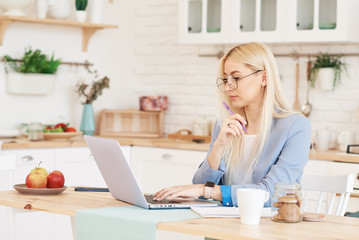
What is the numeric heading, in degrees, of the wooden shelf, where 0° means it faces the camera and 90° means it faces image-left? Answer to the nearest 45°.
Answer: approximately 315°

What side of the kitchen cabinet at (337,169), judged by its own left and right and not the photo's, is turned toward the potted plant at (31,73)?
right

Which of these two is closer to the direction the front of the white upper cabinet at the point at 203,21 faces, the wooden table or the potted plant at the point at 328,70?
the wooden table

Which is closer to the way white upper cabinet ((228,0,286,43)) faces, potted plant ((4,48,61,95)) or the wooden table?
the wooden table

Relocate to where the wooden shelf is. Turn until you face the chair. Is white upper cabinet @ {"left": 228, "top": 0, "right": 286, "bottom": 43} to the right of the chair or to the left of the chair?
left

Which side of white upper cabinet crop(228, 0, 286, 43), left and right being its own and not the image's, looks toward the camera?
front

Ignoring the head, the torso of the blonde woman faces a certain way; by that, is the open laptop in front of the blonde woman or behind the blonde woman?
in front

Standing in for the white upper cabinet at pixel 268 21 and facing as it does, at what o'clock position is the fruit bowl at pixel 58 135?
The fruit bowl is roughly at 3 o'clock from the white upper cabinet.

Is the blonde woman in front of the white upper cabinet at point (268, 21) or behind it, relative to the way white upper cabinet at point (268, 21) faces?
in front

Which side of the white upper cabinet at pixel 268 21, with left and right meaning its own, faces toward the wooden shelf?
right

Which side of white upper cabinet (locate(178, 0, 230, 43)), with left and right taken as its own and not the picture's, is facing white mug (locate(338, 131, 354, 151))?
left

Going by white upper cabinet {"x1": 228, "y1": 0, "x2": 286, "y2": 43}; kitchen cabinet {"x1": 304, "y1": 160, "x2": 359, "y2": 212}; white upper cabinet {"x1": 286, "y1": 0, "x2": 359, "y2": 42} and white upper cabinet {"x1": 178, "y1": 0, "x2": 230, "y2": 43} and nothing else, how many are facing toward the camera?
4

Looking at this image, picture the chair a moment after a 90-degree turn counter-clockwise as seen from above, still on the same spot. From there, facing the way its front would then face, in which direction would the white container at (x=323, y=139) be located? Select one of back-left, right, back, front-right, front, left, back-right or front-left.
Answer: back-left

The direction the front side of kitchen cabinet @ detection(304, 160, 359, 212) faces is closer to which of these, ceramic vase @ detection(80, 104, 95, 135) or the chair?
the chair

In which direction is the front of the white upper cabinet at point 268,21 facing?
toward the camera

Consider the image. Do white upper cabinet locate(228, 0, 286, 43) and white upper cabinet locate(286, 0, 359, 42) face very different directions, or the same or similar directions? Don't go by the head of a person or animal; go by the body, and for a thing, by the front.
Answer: same or similar directions

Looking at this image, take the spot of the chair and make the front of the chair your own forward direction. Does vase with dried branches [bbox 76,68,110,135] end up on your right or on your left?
on your right

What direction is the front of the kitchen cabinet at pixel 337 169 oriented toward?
toward the camera

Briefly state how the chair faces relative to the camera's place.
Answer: facing the viewer and to the left of the viewer
